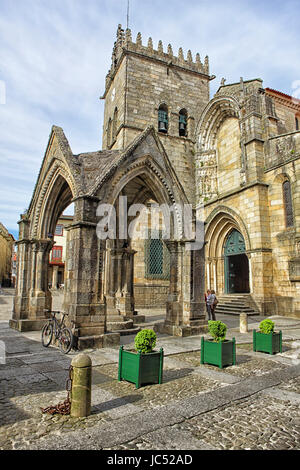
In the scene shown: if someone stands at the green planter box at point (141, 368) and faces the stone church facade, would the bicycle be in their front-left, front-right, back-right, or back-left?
front-left

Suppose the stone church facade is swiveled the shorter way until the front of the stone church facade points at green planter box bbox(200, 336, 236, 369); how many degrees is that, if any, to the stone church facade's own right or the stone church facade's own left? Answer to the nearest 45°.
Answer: approximately 45° to the stone church facade's own left

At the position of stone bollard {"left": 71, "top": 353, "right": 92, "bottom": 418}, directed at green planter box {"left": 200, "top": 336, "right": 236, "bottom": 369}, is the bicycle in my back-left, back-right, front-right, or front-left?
front-left

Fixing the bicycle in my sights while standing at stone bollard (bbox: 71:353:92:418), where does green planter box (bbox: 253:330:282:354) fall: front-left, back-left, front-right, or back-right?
front-right

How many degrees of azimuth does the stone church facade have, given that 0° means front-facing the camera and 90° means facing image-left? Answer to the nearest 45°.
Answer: approximately 45°

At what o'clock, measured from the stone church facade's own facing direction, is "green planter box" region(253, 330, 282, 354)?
The green planter box is roughly at 10 o'clock from the stone church facade.

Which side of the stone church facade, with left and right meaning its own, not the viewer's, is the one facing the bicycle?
front

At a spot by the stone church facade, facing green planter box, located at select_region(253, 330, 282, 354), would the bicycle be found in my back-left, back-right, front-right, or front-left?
front-right

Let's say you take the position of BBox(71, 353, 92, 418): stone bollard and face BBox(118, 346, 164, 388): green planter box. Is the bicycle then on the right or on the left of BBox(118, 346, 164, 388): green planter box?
left
